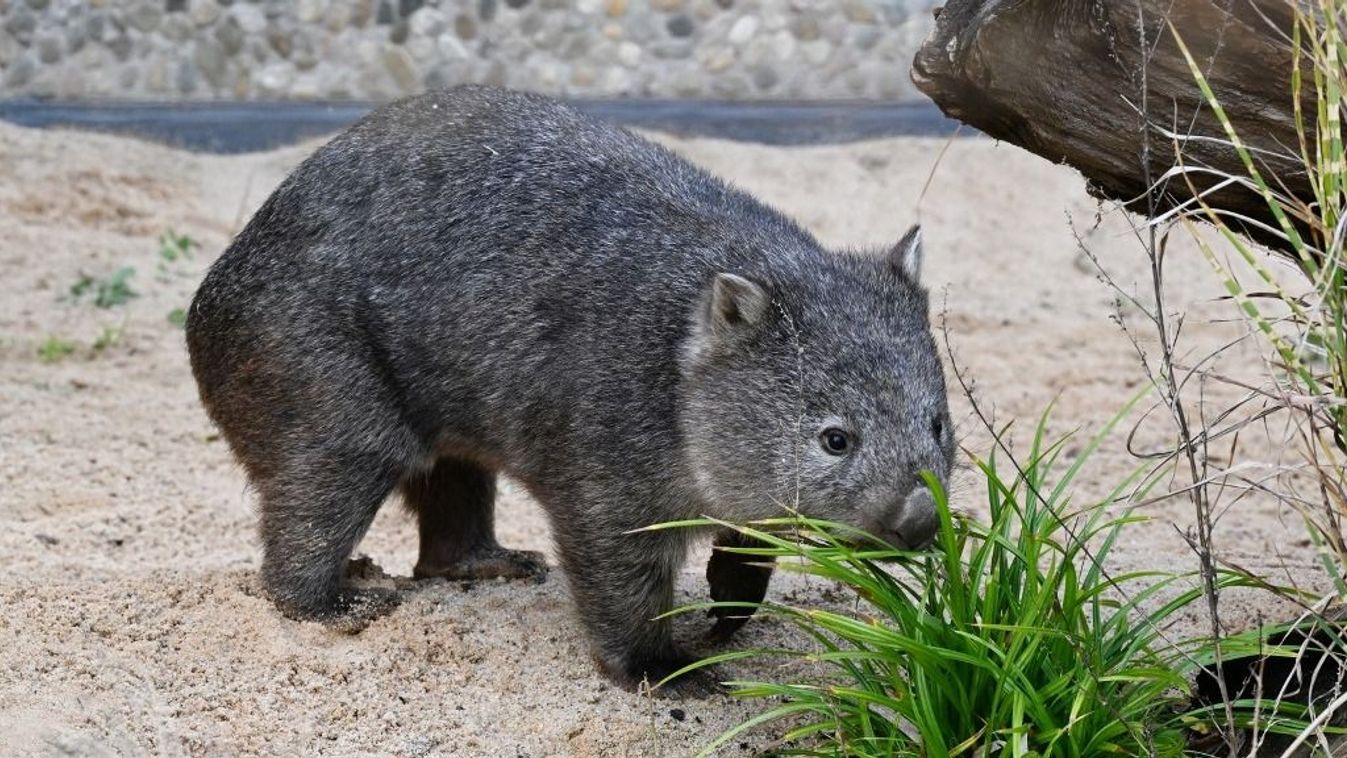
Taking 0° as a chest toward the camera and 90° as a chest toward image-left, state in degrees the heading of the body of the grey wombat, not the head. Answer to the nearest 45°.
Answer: approximately 315°

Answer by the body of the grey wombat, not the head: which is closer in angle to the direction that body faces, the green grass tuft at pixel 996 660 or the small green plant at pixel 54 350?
the green grass tuft

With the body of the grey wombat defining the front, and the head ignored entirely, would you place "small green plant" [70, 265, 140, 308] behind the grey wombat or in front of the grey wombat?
behind

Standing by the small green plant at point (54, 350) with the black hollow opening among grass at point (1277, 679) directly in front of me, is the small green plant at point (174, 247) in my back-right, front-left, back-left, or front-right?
back-left

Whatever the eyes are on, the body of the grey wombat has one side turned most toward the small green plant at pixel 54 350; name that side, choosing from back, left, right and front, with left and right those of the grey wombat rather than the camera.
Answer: back

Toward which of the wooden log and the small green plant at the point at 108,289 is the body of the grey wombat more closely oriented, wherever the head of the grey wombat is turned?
the wooden log

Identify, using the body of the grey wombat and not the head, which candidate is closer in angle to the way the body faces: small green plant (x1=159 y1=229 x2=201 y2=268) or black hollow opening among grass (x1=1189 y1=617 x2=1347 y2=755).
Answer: the black hollow opening among grass

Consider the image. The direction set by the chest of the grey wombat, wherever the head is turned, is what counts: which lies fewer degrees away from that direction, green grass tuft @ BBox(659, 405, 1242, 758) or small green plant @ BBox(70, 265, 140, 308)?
the green grass tuft

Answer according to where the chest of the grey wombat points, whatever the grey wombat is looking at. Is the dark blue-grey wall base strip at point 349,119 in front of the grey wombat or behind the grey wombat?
behind

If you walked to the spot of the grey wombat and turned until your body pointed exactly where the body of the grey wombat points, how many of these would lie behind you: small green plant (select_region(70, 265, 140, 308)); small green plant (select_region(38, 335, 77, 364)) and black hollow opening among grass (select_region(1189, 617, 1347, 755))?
2

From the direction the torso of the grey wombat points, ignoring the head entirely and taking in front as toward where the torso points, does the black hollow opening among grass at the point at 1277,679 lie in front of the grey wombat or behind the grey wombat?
in front

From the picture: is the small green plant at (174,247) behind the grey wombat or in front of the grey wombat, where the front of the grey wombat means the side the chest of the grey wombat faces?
behind

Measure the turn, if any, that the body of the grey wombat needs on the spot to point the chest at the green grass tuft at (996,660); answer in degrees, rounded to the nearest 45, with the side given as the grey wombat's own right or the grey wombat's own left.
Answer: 0° — it already faces it
